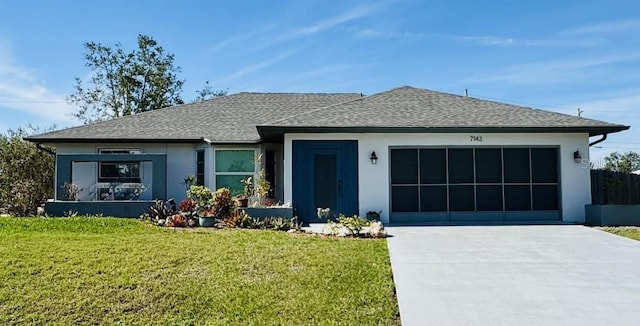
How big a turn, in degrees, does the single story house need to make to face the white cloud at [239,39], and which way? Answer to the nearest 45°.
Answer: approximately 135° to its right

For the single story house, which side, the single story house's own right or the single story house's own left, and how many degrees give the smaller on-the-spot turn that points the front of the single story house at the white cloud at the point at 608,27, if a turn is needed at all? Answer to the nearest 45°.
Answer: approximately 135° to the single story house's own left

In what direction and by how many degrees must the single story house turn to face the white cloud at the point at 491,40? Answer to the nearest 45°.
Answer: approximately 135° to its left

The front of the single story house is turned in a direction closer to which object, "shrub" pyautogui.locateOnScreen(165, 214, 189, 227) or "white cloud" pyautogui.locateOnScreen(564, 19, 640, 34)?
the shrub

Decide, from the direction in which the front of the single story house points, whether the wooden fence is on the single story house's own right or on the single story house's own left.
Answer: on the single story house's own left

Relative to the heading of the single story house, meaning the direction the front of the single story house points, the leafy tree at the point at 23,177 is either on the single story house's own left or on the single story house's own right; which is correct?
on the single story house's own right

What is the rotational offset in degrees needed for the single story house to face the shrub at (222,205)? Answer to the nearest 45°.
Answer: approximately 90° to its right

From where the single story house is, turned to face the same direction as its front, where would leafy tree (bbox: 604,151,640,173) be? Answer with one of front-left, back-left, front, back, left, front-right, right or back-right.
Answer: back-left

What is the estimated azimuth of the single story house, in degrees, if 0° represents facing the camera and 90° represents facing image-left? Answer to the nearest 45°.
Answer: approximately 0°

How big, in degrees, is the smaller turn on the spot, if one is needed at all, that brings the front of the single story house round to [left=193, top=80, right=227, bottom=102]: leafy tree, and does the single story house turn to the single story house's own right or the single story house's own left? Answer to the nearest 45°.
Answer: approximately 135° to the single story house's own right
